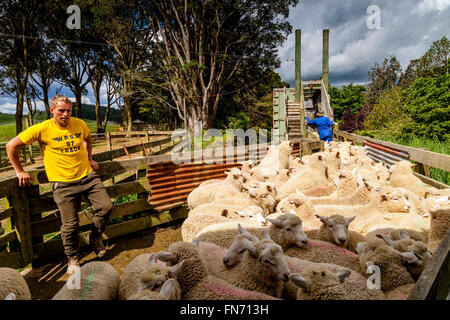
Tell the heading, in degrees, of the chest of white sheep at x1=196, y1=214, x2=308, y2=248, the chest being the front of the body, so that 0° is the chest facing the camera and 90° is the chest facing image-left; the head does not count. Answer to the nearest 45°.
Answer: approximately 270°

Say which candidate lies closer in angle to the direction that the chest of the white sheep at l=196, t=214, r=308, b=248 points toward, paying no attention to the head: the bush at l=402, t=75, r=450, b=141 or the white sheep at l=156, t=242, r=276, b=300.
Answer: the bush

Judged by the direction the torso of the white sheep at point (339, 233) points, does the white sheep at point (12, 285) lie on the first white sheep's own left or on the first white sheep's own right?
on the first white sheep's own right

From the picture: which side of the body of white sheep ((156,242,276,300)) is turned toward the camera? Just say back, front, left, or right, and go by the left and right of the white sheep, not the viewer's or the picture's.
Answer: left
